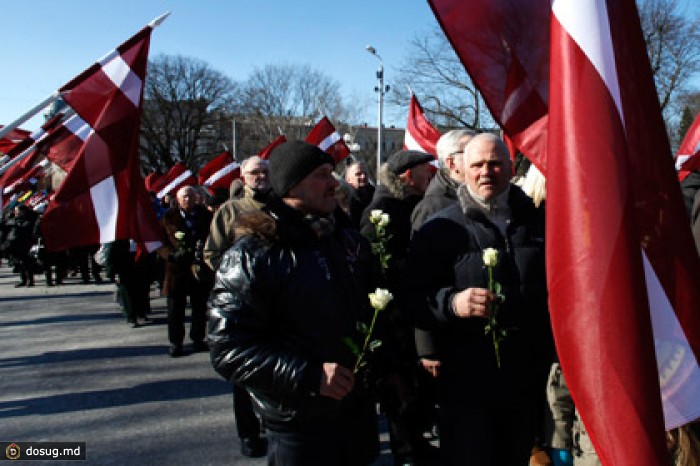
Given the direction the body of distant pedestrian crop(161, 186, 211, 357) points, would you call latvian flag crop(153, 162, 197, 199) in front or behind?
behind

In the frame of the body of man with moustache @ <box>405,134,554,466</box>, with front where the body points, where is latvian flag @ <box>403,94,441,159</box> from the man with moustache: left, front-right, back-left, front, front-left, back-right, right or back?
back

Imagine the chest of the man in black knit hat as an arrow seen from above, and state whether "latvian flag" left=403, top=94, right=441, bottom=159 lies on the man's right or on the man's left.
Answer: on the man's left

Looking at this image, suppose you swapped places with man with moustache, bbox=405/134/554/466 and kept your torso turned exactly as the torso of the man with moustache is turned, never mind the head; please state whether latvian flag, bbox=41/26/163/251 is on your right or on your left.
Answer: on your right

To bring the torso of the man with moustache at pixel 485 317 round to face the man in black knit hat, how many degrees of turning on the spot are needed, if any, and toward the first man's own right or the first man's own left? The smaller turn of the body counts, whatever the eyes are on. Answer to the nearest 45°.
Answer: approximately 45° to the first man's own right

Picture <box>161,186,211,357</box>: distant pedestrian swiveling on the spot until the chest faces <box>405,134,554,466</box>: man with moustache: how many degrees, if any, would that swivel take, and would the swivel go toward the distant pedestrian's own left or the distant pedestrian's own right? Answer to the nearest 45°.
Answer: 0° — they already face them

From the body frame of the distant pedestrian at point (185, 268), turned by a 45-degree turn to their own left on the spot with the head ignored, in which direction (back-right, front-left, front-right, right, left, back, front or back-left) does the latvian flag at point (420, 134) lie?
front-left

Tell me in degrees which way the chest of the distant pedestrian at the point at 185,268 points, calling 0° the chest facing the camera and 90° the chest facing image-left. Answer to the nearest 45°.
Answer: approximately 0°

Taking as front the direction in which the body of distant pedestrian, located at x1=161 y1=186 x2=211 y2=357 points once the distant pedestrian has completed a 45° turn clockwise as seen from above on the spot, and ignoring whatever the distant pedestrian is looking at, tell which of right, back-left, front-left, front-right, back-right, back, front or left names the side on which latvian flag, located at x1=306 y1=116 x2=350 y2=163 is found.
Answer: back

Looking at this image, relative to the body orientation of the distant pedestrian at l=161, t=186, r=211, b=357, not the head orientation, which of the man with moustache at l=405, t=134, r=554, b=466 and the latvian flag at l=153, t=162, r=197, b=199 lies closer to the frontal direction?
the man with moustache

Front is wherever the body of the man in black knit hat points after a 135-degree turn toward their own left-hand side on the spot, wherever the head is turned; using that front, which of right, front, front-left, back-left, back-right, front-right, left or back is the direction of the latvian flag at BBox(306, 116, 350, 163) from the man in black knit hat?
front

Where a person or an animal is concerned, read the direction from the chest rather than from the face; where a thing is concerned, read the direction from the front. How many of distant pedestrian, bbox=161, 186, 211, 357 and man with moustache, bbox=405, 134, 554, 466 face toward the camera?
2
